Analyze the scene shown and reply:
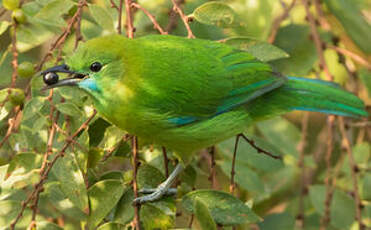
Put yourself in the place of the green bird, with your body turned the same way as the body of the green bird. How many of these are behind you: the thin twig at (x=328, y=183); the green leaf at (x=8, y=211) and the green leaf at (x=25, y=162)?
1

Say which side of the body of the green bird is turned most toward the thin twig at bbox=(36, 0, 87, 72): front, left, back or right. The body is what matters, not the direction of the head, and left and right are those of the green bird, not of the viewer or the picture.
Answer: front

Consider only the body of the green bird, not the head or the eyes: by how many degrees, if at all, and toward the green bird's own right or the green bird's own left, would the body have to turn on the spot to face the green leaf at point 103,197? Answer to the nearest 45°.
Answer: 0° — it already faces it

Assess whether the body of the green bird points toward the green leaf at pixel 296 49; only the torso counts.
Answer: no

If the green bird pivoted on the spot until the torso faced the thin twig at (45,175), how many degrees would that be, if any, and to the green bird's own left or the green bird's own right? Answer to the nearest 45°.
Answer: approximately 45° to the green bird's own left

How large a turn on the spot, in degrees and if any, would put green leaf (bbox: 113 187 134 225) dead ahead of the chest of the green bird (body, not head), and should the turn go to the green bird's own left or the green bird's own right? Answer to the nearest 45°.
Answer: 0° — it already faces it

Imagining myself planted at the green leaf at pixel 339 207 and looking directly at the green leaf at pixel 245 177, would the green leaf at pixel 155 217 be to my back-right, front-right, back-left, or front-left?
front-left

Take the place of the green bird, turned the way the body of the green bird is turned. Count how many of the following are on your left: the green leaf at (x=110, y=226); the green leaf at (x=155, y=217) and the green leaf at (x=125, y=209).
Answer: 3

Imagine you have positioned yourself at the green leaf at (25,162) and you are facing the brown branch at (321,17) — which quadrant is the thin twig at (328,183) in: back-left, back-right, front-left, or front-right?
front-right

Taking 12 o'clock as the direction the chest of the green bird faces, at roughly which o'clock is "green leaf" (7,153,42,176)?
The green leaf is roughly at 11 o'clock from the green bird.

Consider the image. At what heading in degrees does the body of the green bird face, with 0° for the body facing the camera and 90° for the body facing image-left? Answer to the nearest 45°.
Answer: approximately 90°

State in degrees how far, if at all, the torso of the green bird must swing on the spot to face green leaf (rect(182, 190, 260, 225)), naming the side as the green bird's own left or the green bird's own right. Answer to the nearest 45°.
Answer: approximately 135° to the green bird's own left

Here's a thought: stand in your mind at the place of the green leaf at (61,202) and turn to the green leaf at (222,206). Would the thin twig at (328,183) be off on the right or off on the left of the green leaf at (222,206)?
left

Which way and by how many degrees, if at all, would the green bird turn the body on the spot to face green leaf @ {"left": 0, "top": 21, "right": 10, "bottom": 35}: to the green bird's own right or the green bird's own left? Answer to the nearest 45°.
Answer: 0° — it already faces it
